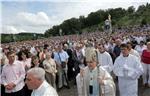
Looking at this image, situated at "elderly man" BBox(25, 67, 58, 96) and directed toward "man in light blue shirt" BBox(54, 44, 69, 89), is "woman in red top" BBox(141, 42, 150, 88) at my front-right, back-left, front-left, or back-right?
front-right

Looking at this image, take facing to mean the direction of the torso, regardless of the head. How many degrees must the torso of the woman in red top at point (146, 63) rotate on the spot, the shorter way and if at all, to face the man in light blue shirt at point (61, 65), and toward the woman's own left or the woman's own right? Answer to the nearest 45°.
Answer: approximately 90° to the woman's own right

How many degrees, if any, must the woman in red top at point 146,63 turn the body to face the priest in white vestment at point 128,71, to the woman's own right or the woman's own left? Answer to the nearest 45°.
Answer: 0° — they already face them

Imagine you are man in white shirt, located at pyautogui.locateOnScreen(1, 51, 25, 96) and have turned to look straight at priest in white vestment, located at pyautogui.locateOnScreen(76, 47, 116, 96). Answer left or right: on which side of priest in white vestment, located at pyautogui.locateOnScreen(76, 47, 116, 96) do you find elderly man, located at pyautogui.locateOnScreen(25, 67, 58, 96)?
right

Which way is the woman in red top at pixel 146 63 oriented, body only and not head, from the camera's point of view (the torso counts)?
toward the camera

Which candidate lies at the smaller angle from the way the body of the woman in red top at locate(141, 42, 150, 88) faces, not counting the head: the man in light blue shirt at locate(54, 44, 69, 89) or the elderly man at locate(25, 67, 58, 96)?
the elderly man

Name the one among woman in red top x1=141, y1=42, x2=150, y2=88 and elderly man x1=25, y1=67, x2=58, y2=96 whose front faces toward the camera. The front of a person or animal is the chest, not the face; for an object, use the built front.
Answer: the woman in red top

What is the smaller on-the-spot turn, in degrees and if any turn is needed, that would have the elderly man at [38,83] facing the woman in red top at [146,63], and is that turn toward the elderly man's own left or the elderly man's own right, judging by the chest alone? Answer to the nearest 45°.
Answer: approximately 135° to the elderly man's own right

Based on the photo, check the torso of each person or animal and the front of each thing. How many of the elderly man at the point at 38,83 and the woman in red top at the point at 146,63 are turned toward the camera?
1
